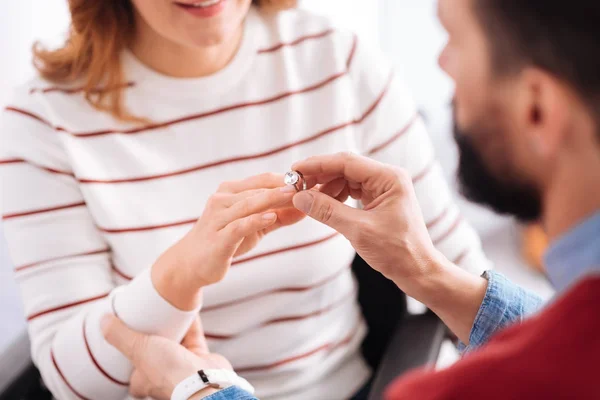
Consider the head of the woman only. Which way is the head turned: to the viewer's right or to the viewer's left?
to the viewer's right

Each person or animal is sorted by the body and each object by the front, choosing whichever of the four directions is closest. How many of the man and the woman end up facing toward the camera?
1

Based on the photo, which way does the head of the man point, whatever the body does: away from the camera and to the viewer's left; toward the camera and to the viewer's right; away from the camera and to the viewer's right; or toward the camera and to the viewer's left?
away from the camera and to the viewer's left

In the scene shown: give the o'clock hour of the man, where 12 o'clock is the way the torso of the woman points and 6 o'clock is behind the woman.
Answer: The man is roughly at 11 o'clock from the woman.

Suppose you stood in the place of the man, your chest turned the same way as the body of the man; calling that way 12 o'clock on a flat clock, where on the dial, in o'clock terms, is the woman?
The woman is roughly at 12 o'clock from the man.

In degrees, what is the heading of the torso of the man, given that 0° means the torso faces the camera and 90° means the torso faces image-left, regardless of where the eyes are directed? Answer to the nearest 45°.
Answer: approximately 135°
